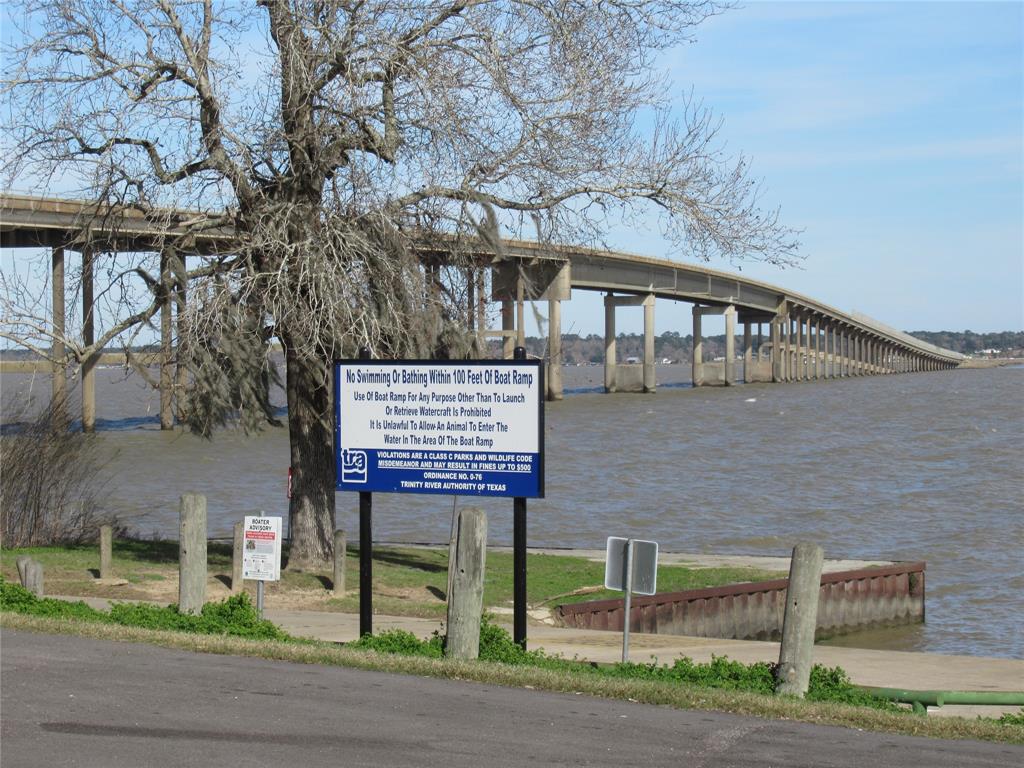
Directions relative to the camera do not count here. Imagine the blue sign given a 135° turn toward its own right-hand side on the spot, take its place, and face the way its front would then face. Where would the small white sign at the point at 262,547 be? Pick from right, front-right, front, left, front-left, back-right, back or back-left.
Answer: front

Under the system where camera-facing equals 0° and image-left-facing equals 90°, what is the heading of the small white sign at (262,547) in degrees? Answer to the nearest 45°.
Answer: approximately 0°

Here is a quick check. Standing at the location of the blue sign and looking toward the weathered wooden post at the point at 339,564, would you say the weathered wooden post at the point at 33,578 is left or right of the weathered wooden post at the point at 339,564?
left

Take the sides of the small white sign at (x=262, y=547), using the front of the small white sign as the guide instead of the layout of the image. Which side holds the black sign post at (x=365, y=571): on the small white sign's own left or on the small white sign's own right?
on the small white sign's own left

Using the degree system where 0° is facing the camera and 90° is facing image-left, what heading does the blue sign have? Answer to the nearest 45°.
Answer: approximately 0°

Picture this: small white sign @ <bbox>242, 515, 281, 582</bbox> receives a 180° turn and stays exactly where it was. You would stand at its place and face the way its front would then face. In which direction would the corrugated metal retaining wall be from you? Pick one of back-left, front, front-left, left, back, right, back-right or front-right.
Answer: front-right

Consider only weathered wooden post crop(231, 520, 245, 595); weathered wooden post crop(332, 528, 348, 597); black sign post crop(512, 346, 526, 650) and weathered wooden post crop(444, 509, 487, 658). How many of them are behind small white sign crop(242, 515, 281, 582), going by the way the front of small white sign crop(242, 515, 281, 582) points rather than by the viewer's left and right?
2

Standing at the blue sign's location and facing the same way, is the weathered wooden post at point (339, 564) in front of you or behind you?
behind

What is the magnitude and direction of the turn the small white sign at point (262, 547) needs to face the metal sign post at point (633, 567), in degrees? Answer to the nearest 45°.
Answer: approximately 45° to its left

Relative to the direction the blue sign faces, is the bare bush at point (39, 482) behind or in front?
behind
